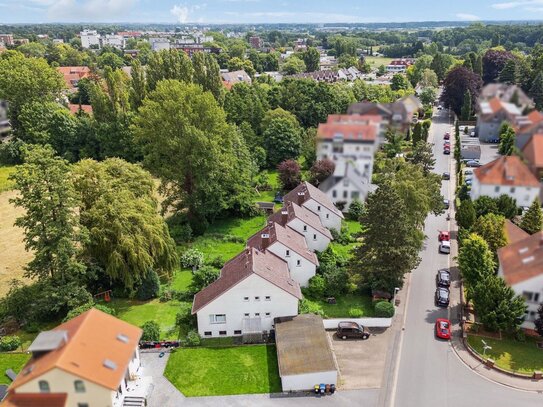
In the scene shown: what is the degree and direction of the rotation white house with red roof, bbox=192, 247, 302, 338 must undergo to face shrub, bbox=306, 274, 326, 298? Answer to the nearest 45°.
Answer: approximately 135° to its left

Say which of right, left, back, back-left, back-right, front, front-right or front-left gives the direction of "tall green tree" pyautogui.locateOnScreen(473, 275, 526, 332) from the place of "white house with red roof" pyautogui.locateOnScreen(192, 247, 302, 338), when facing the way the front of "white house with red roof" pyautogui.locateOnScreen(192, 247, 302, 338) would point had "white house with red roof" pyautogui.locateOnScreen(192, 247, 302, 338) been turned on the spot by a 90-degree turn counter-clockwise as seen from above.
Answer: front

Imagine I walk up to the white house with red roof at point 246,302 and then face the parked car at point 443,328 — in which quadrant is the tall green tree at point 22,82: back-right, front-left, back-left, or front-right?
back-left

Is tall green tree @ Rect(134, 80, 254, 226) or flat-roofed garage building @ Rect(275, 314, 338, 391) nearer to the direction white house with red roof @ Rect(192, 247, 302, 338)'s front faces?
the flat-roofed garage building

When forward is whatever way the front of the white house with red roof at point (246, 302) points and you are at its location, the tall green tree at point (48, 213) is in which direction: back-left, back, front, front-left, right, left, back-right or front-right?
right

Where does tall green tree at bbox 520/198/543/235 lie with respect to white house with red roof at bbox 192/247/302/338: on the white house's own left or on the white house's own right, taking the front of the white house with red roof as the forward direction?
on the white house's own left

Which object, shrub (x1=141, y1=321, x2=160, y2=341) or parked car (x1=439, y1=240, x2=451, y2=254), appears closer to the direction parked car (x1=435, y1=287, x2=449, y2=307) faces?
the parked car

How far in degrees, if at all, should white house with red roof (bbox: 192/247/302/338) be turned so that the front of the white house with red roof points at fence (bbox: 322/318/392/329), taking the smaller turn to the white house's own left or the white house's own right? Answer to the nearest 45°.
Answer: approximately 90° to the white house's own left

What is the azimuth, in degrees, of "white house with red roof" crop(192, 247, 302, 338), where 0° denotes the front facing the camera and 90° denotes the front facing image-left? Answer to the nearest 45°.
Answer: approximately 0°

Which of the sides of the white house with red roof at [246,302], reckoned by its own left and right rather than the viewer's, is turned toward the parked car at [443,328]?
left

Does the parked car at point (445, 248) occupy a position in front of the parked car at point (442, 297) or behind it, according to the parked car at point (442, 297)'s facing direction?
in front

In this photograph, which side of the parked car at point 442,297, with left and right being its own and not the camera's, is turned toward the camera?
back

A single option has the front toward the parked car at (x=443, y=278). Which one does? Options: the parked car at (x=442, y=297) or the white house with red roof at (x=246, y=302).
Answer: the parked car at (x=442, y=297)
